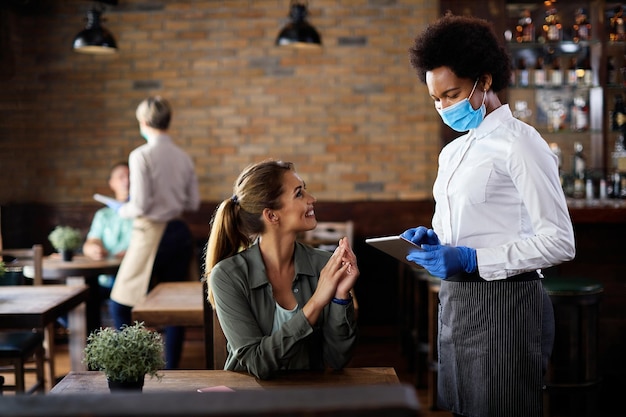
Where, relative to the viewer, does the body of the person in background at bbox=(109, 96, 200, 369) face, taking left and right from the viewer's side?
facing away from the viewer and to the left of the viewer

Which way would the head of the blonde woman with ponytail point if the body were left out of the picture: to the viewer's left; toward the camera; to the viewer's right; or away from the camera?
to the viewer's right

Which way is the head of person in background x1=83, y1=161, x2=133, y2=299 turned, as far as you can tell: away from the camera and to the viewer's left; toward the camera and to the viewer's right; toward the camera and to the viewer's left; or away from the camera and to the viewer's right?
toward the camera and to the viewer's right

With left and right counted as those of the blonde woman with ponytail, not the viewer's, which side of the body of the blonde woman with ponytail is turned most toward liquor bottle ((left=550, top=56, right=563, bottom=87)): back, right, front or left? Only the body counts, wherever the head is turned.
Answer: left

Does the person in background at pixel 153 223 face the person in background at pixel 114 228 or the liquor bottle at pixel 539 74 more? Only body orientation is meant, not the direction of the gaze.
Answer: the person in background

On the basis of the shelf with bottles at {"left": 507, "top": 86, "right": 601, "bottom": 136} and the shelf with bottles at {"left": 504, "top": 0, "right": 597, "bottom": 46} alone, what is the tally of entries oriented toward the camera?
2

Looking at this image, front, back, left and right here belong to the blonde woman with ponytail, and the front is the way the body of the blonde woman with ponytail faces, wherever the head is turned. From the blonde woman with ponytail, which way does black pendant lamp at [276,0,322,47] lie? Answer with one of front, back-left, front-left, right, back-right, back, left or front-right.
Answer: back-left

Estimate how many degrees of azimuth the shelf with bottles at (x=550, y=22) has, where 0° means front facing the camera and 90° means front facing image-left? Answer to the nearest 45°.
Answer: approximately 0°
